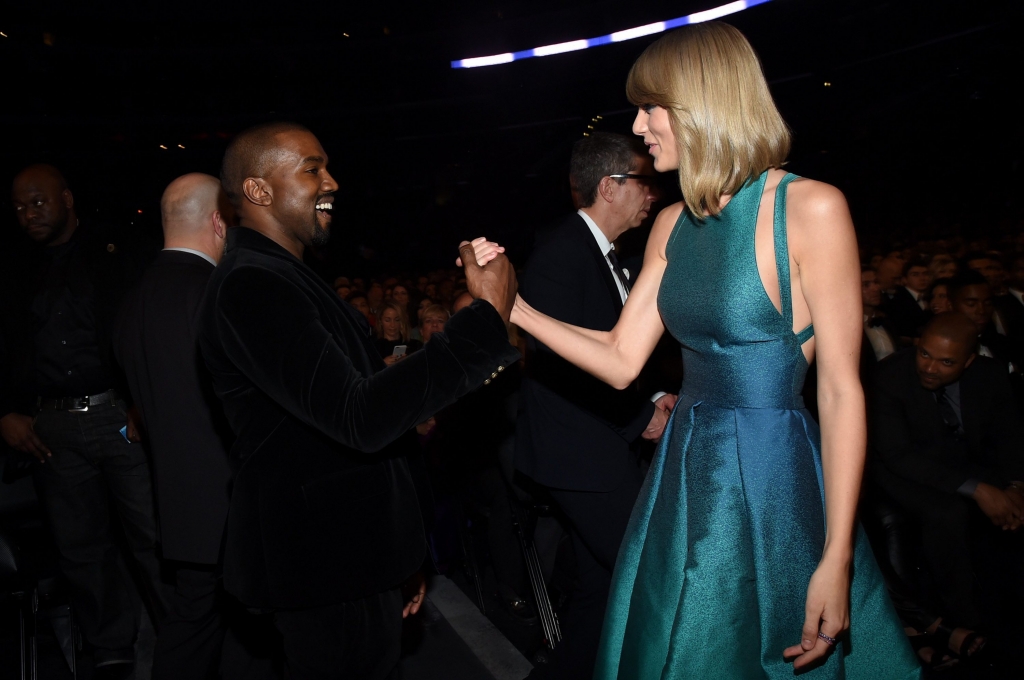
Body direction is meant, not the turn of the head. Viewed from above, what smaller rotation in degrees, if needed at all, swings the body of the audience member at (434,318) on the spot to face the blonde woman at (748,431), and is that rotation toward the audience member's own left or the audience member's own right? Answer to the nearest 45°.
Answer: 0° — they already face them

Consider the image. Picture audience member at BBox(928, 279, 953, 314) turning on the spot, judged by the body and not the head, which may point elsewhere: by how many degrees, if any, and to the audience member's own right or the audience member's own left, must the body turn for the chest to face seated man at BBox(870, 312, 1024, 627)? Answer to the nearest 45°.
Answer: approximately 45° to the audience member's own left

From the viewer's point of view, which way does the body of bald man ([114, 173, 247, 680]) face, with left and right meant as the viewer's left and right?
facing away from the viewer and to the right of the viewer

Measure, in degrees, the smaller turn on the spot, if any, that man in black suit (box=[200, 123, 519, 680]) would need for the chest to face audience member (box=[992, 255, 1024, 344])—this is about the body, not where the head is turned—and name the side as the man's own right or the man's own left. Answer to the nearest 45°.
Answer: approximately 45° to the man's own left

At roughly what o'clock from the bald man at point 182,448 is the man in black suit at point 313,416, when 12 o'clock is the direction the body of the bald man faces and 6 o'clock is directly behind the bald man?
The man in black suit is roughly at 4 o'clock from the bald man.

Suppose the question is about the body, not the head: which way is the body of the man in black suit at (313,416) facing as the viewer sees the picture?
to the viewer's right

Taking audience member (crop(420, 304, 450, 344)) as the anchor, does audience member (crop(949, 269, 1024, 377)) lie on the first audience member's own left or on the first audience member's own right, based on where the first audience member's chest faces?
on the first audience member's own left

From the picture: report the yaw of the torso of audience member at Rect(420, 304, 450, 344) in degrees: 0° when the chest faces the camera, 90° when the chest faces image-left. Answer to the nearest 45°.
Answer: approximately 0°

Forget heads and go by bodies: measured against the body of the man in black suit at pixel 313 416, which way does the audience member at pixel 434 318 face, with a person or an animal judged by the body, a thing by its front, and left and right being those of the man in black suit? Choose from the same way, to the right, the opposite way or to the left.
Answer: to the right

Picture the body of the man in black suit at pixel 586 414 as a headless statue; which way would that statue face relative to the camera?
to the viewer's right

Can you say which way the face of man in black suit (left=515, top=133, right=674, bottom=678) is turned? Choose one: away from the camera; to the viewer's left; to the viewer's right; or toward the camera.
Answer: to the viewer's right
